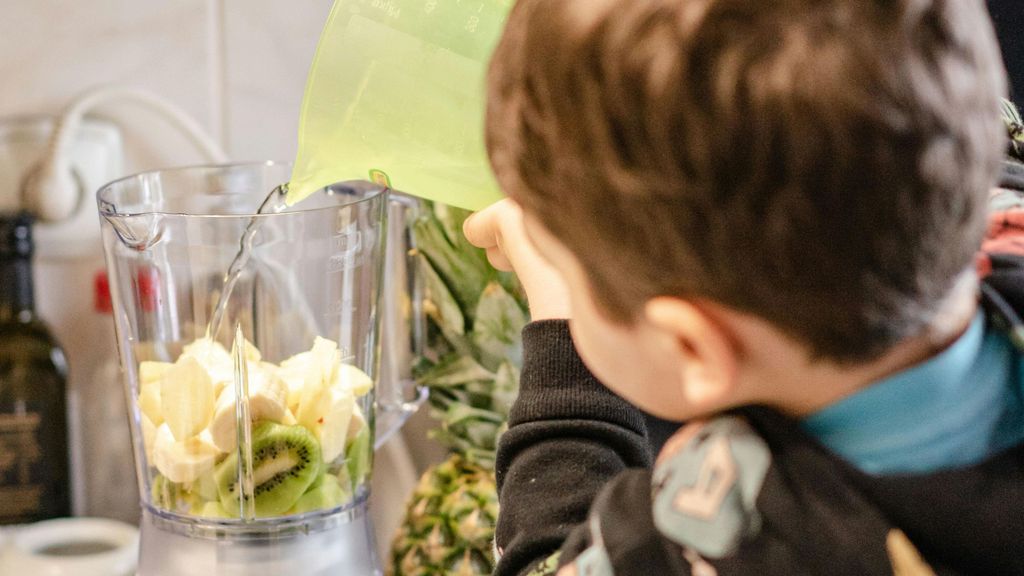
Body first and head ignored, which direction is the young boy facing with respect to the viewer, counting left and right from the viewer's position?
facing away from the viewer and to the left of the viewer

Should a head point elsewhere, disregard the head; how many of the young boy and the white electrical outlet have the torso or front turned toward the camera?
1

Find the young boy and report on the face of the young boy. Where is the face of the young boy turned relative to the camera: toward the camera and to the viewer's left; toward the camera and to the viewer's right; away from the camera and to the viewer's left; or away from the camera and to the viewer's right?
away from the camera and to the viewer's left

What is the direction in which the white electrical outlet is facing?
toward the camera

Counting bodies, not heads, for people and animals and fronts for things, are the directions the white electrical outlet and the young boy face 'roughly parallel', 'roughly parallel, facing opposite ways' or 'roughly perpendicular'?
roughly parallel, facing opposite ways

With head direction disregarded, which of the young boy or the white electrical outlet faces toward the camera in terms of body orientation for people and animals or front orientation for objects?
the white electrical outlet
